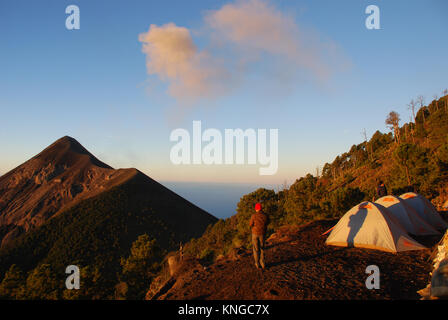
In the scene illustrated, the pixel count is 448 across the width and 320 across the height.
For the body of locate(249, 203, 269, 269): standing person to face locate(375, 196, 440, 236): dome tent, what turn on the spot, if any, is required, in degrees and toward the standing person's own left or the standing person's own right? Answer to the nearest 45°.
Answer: approximately 45° to the standing person's own right

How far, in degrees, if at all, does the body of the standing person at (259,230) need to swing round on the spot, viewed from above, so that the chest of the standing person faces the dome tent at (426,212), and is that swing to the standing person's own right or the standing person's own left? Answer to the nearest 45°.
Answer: approximately 45° to the standing person's own right

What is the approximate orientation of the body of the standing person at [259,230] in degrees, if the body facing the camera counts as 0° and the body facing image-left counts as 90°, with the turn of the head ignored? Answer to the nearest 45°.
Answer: approximately 180°

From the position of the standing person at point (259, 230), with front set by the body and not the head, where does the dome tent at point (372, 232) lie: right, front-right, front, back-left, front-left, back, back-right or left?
front-right
